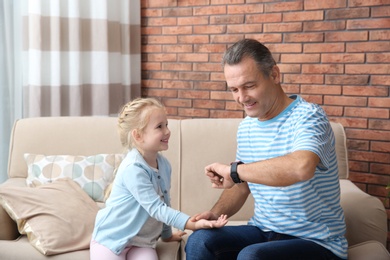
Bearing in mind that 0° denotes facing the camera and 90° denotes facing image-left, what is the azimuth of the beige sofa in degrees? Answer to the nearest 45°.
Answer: approximately 0°

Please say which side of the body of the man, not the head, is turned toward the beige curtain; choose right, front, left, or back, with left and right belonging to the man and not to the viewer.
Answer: right

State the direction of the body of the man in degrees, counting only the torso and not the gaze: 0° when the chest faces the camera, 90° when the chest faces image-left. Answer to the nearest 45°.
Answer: approximately 45°

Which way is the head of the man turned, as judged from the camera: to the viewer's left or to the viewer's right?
to the viewer's left

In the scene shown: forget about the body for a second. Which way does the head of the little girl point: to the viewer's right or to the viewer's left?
to the viewer's right

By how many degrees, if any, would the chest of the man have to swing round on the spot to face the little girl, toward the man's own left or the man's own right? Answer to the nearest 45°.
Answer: approximately 45° to the man's own right

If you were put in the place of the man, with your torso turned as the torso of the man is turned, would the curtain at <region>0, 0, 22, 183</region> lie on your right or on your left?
on your right
